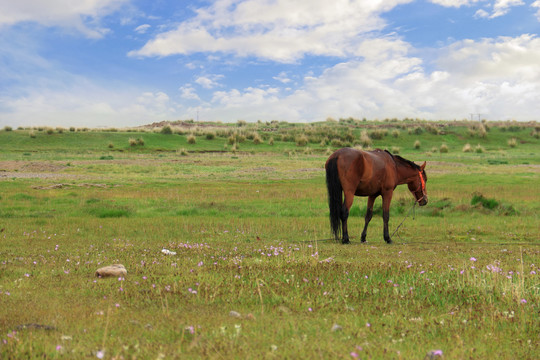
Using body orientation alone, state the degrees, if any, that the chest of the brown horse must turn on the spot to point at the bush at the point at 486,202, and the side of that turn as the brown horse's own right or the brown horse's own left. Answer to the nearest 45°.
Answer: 0° — it already faces it

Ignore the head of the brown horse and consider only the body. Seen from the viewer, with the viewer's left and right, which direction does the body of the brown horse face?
facing away from the viewer and to the right of the viewer
